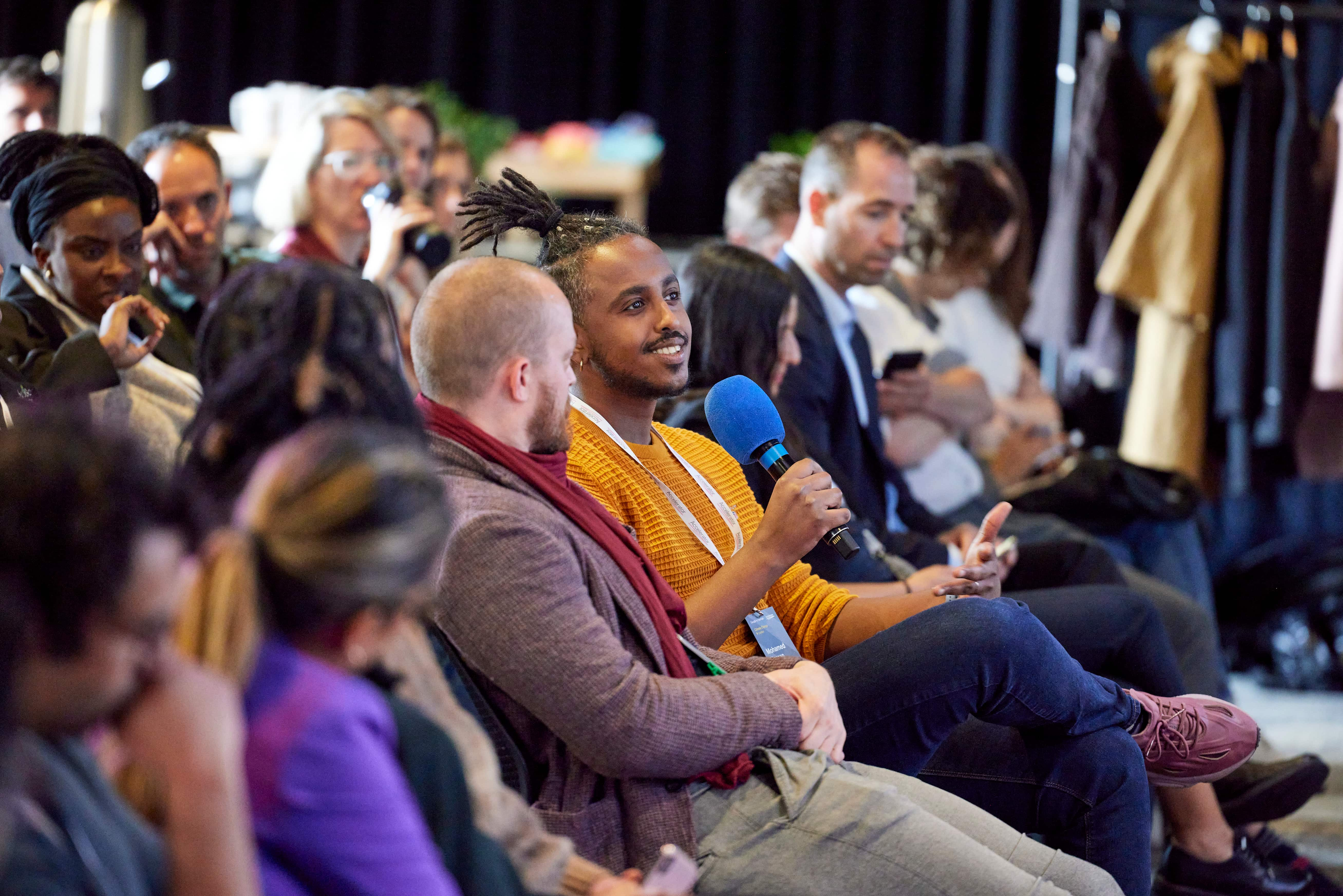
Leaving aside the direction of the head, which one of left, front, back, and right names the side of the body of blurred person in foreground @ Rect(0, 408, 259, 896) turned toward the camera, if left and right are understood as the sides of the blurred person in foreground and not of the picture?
right

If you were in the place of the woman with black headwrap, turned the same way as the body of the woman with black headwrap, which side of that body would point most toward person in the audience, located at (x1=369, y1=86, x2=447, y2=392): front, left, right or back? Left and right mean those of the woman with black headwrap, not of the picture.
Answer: left

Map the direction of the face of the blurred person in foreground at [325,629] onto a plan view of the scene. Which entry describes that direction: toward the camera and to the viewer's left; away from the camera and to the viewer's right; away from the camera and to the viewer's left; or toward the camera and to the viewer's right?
away from the camera and to the viewer's right

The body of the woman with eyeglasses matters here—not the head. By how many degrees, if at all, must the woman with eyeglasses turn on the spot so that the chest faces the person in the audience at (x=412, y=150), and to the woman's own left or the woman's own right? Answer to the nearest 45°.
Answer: approximately 135° to the woman's own left

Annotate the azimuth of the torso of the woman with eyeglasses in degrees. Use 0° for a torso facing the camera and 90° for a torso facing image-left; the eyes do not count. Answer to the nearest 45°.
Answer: approximately 315°

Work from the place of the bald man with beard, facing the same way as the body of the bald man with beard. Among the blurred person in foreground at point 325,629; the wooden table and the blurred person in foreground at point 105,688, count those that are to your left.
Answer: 1

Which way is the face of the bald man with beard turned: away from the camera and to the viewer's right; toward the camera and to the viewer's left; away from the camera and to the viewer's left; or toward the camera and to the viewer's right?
away from the camera and to the viewer's right

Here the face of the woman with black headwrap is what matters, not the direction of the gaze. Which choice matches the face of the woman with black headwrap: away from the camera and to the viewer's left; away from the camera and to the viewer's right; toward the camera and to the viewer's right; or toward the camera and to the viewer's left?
toward the camera and to the viewer's right
